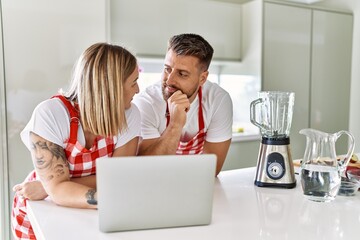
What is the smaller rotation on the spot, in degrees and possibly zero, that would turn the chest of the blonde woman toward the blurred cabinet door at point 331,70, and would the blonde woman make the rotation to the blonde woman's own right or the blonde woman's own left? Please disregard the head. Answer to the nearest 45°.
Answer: approximately 90° to the blonde woman's own left

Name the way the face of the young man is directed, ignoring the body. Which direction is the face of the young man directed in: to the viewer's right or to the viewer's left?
to the viewer's left

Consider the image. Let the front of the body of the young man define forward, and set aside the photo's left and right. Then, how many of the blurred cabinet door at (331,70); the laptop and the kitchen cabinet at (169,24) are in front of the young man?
1

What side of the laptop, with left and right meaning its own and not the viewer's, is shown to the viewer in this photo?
back

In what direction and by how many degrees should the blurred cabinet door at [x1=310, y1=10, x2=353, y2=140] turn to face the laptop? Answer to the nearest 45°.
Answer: approximately 45° to its right

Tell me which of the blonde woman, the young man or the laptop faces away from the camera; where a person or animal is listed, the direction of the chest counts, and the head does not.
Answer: the laptop

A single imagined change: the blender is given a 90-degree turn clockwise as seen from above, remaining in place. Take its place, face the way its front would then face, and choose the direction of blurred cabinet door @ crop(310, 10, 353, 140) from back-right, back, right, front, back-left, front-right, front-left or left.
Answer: right

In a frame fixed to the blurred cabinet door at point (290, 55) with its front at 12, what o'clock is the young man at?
The young man is roughly at 2 o'clock from the blurred cabinet door.

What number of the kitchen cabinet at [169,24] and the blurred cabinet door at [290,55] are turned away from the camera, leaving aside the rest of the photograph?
0

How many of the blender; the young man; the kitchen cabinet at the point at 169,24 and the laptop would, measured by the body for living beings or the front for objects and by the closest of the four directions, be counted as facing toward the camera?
3

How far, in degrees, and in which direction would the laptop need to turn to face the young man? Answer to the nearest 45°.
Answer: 0° — it already faces them

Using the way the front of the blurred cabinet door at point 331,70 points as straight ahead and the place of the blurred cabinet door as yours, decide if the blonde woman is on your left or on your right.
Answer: on your right
